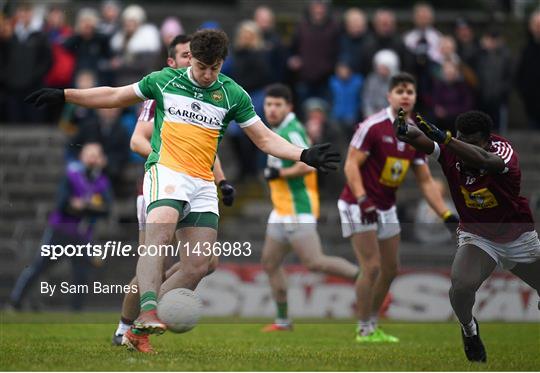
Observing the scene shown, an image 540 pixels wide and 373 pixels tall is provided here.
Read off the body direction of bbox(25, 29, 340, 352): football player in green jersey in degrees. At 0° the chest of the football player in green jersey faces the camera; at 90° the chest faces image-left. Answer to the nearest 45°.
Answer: approximately 0°

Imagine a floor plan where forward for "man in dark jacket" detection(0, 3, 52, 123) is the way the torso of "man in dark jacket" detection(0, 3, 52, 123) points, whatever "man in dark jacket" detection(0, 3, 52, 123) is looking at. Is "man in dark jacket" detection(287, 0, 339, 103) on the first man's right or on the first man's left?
on the first man's left

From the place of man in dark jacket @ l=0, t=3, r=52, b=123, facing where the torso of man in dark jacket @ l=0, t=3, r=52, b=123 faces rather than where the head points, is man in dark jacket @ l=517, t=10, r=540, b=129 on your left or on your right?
on your left

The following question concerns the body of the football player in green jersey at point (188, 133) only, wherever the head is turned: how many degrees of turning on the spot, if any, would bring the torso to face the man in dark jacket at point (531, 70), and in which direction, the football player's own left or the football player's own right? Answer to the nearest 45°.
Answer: approximately 135° to the football player's own left

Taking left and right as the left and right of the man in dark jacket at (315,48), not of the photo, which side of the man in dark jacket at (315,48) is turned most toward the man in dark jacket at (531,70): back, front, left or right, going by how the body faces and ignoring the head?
left

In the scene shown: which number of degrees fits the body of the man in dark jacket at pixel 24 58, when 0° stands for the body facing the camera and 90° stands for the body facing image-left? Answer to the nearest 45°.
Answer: approximately 0°
